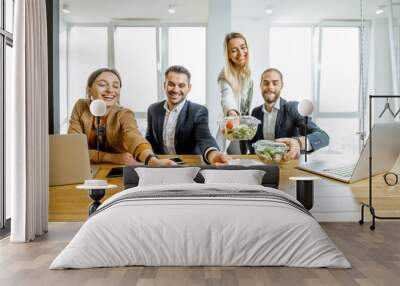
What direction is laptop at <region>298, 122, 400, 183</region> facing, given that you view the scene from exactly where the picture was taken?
facing away from the viewer and to the left of the viewer
